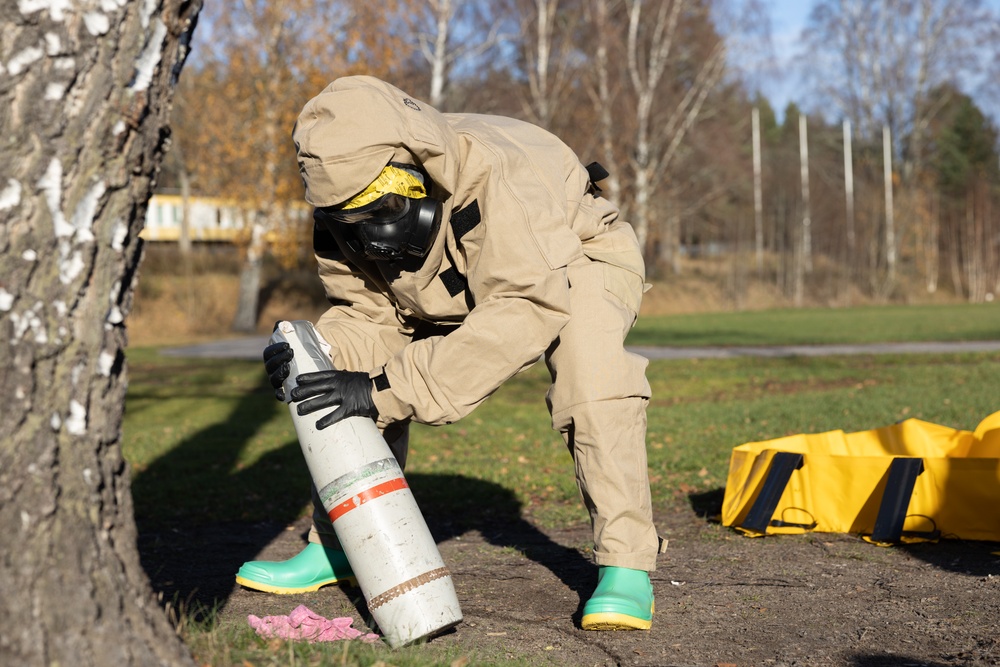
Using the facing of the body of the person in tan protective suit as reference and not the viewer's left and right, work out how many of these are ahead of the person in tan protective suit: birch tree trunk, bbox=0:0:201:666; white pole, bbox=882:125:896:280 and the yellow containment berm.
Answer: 1

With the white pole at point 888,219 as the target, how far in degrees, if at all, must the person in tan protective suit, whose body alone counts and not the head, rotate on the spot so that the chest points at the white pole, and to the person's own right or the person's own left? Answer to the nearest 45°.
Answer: approximately 180°

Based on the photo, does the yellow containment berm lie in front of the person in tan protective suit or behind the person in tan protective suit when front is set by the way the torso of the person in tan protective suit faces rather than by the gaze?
behind

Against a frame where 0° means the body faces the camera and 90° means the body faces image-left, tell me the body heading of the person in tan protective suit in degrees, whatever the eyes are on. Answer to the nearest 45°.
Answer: approximately 45°

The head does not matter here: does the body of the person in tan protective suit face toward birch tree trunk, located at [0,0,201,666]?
yes

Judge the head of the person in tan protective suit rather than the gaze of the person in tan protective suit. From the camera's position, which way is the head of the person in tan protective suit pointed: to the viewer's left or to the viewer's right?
to the viewer's left
